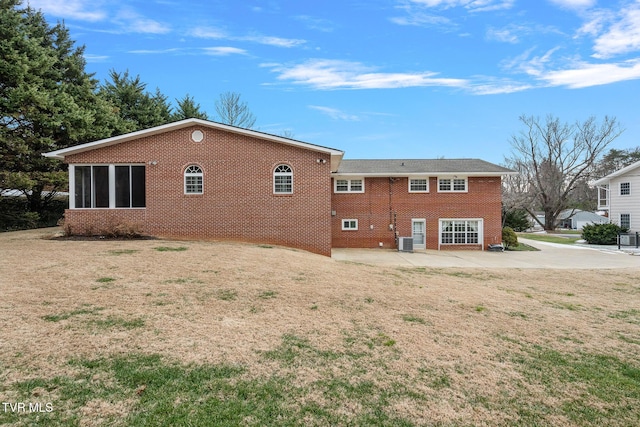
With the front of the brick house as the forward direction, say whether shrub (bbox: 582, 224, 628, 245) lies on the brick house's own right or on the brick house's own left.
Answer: on the brick house's own right

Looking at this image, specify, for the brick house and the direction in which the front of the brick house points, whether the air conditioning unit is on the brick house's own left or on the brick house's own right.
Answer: on the brick house's own right

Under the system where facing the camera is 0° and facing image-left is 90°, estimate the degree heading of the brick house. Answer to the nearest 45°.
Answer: approximately 180°
